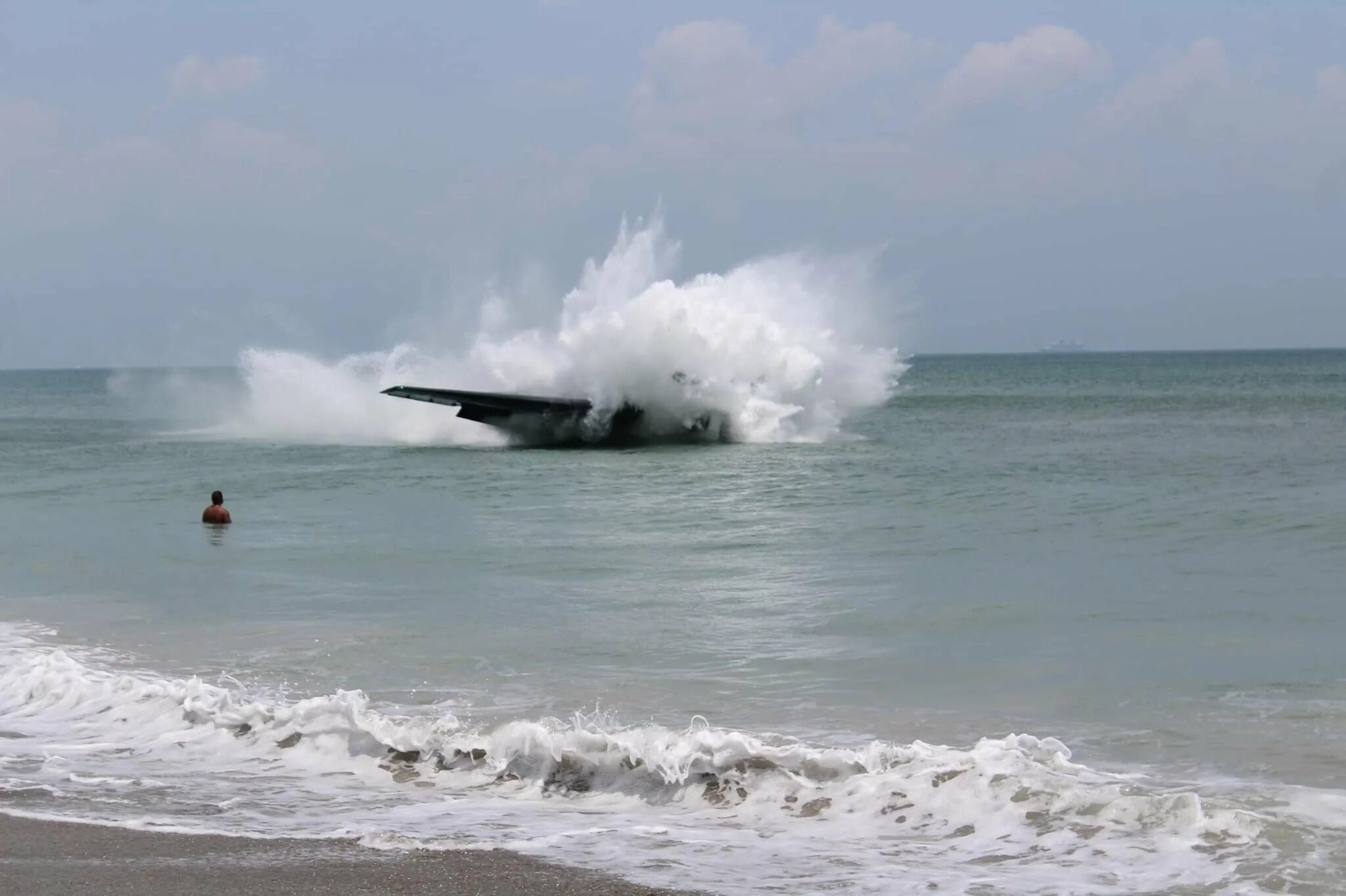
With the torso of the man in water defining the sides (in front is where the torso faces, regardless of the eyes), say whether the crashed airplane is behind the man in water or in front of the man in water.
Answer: in front

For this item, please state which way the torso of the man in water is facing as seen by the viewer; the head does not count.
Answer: away from the camera
